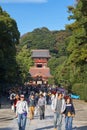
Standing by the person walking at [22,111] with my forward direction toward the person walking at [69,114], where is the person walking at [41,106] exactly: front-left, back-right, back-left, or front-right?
front-left

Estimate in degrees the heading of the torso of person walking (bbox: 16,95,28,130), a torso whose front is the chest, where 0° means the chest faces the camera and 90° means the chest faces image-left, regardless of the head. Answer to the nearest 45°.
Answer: approximately 0°

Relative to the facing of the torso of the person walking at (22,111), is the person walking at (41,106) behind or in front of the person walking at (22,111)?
behind

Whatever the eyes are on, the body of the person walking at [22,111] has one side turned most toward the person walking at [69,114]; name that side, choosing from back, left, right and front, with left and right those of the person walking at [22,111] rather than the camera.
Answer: left
